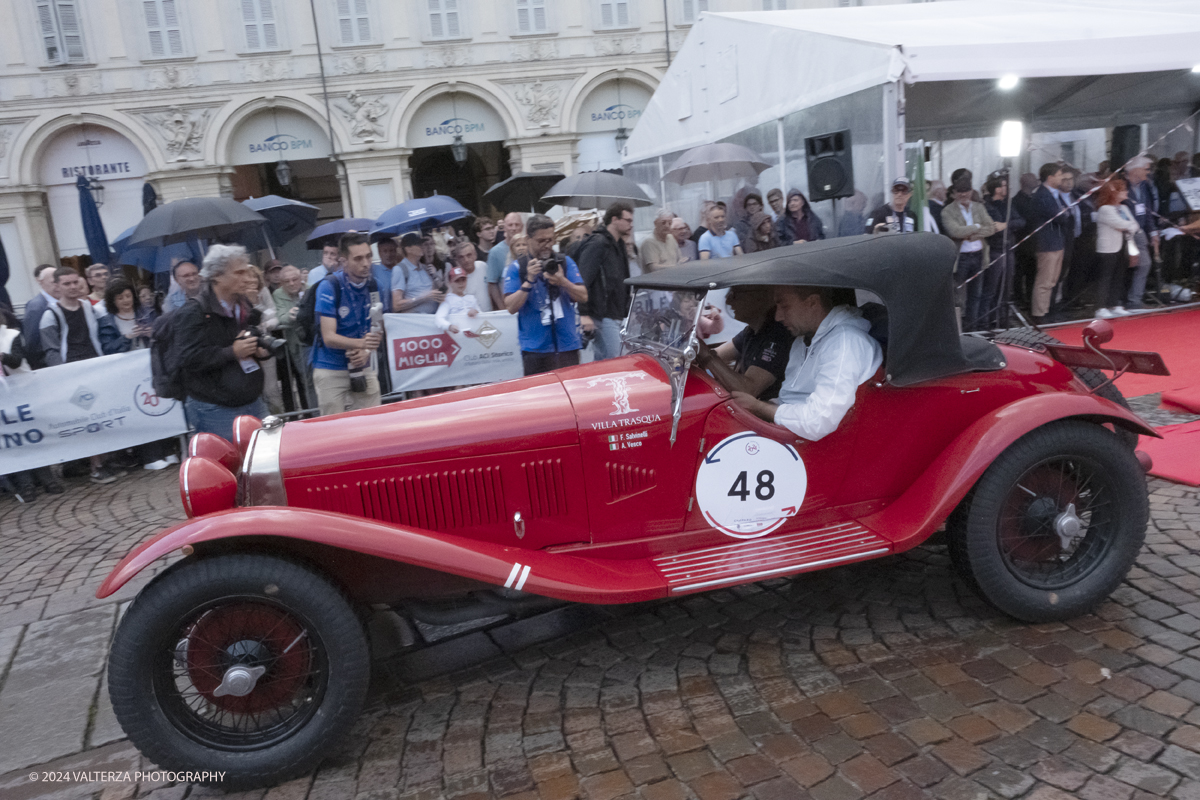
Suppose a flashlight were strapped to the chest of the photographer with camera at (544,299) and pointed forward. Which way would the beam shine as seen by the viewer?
toward the camera

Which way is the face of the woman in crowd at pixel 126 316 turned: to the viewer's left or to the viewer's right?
to the viewer's right

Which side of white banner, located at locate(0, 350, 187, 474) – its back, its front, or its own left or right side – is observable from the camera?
front

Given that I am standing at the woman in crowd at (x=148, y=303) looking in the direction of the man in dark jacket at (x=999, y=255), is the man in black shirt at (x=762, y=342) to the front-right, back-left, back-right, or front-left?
front-right

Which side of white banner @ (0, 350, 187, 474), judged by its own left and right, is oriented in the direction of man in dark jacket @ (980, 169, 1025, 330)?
left

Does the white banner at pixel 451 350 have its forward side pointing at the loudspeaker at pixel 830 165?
no

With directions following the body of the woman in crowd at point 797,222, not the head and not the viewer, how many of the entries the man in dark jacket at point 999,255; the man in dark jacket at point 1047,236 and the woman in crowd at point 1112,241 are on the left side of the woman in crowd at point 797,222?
3

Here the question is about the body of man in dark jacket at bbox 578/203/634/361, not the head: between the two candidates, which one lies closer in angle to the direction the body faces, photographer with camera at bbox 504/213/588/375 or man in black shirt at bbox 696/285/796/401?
the man in black shirt

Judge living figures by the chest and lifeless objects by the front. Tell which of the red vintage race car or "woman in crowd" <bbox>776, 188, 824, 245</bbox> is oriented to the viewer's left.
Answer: the red vintage race car

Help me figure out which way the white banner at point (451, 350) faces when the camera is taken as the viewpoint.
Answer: facing the viewer

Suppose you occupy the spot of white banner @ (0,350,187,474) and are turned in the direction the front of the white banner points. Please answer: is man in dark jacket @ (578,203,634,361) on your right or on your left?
on your left

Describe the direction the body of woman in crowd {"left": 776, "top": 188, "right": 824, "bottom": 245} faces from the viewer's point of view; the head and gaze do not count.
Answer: toward the camera

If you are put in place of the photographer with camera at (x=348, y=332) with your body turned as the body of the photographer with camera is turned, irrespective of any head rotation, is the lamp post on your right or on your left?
on your left

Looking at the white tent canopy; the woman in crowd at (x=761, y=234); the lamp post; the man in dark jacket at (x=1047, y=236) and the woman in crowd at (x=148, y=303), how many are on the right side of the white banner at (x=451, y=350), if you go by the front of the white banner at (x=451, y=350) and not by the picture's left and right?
1
